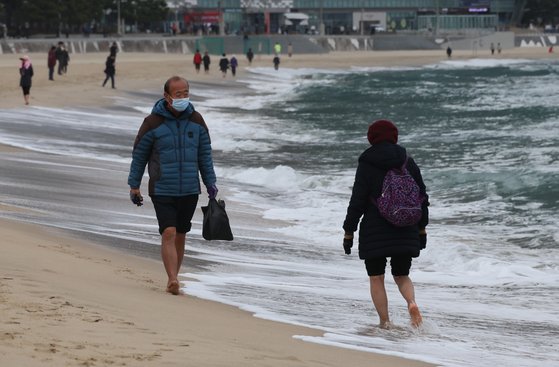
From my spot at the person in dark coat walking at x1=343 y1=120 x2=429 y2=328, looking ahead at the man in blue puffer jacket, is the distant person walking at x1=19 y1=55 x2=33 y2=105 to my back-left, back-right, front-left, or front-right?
front-right

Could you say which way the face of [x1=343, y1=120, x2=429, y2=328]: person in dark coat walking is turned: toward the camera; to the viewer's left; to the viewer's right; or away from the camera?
away from the camera

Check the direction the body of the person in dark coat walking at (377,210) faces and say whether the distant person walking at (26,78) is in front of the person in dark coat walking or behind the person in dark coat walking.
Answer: in front

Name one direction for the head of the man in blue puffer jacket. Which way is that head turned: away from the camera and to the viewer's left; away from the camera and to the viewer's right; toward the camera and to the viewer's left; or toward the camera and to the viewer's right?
toward the camera and to the viewer's right

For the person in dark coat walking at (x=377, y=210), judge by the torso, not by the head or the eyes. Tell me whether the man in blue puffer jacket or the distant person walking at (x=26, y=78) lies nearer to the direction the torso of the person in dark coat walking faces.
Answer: the distant person walking

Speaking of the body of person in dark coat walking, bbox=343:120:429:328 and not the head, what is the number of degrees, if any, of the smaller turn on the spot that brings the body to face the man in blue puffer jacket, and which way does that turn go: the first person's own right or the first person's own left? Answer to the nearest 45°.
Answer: approximately 90° to the first person's own left

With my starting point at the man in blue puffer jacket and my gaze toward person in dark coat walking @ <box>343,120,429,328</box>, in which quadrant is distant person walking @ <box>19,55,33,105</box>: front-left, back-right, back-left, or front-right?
back-left

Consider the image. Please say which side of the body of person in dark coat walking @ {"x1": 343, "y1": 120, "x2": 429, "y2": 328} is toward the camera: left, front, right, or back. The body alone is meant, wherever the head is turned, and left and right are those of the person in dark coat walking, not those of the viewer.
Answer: back
